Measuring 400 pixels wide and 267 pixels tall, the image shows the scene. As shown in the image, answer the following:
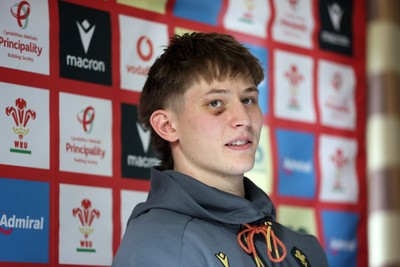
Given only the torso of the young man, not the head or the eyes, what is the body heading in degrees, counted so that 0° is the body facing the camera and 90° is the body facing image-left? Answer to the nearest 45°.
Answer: approximately 315°
